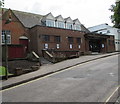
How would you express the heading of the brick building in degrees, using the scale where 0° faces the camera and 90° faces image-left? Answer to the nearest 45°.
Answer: approximately 315°
